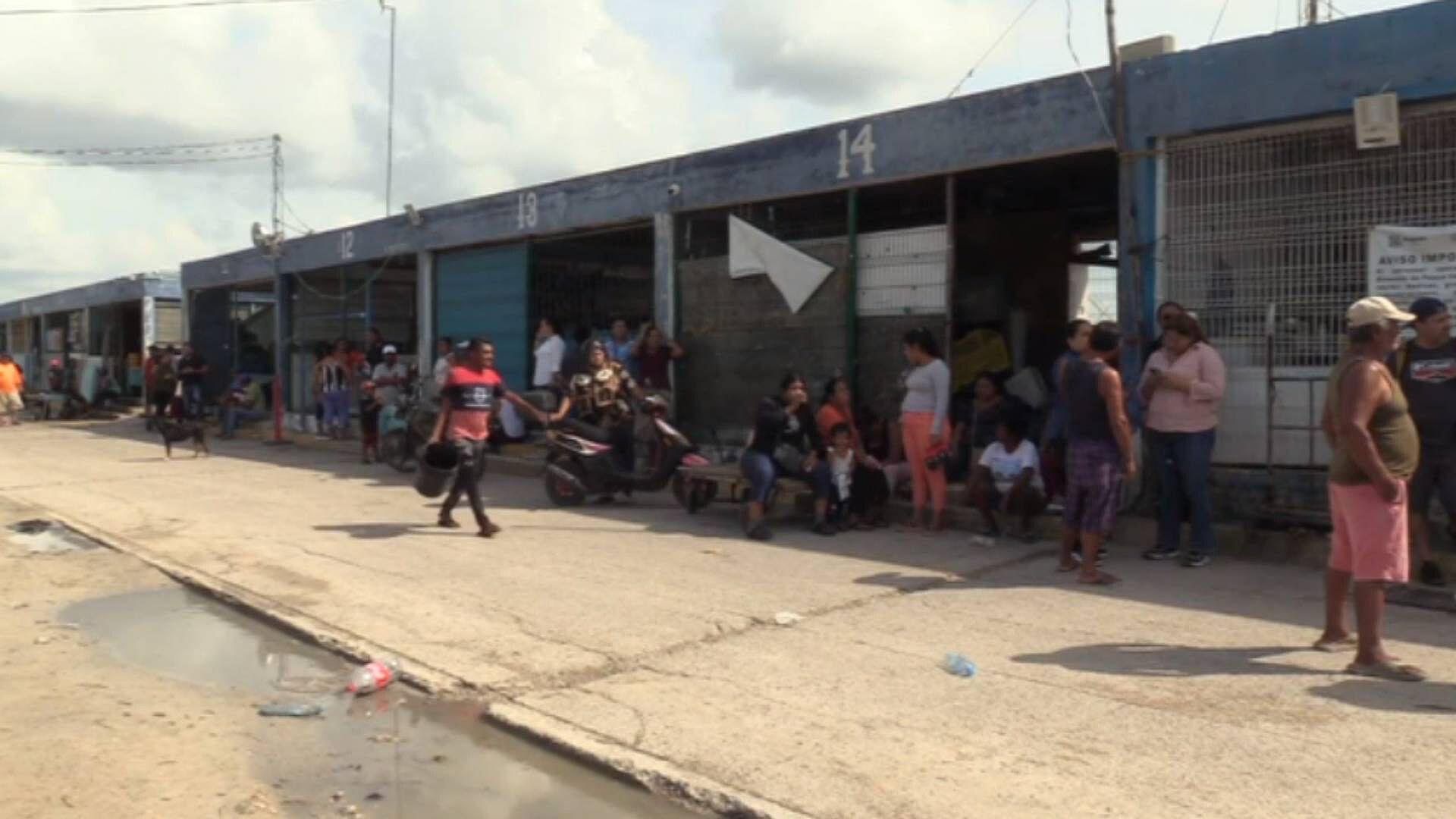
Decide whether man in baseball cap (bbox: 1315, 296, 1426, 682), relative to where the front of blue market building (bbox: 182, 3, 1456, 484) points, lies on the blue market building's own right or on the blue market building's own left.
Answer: on the blue market building's own left

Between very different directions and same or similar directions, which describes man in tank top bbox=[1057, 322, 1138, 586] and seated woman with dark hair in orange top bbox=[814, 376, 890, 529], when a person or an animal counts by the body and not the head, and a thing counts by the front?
very different directions

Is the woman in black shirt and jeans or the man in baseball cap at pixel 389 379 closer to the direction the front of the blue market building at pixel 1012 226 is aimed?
the woman in black shirt and jeans

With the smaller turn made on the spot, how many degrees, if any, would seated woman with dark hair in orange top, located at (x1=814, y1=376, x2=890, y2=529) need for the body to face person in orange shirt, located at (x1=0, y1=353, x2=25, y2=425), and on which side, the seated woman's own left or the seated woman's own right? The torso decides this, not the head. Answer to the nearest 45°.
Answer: approximately 90° to the seated woman's own right

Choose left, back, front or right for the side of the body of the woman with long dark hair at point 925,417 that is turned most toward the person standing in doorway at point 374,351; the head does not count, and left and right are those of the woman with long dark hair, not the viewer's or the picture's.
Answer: right

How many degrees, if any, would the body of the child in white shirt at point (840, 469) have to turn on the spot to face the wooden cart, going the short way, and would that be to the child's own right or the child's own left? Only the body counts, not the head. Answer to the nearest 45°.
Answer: approximately 135° to the child's own right

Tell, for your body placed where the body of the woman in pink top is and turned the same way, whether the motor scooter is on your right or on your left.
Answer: on your right

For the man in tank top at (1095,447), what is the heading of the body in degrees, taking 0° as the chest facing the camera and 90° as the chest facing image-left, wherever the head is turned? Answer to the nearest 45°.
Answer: approximately 225°
